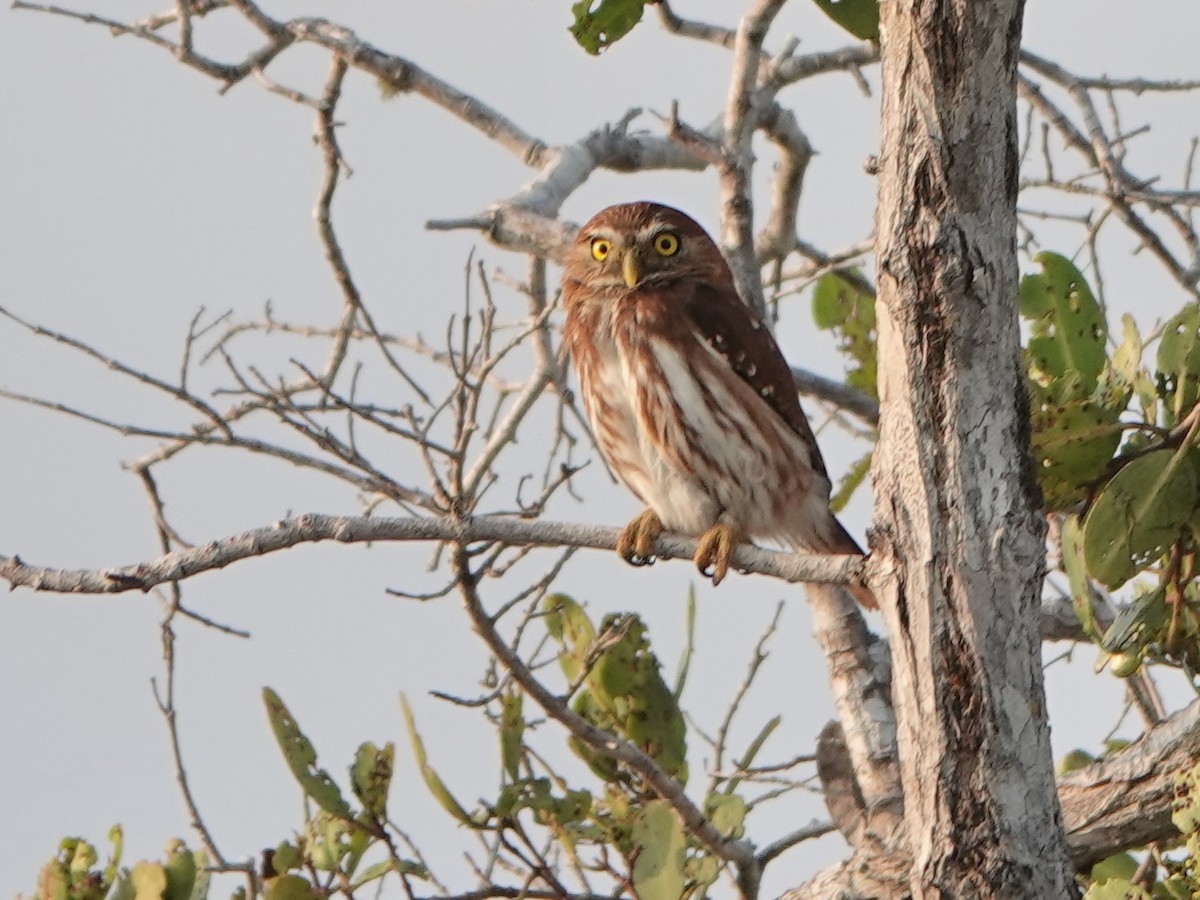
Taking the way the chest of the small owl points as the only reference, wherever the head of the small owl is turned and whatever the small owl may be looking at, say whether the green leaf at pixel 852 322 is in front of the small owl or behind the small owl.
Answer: behind

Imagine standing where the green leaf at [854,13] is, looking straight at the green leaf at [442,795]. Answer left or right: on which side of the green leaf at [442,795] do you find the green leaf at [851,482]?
right

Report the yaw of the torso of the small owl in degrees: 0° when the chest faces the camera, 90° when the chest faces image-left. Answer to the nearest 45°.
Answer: approximately 45°
